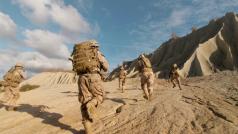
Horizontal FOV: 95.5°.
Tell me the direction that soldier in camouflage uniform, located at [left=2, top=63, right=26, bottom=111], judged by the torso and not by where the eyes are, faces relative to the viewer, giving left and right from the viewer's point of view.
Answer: facing away from the viewer and to the right of the viewer

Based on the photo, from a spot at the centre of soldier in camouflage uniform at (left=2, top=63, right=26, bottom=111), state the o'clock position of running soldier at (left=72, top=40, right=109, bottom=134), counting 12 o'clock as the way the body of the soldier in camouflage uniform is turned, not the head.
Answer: The running soldier is roughly at 4 o'clock from the soldier in camouflage uniform.
